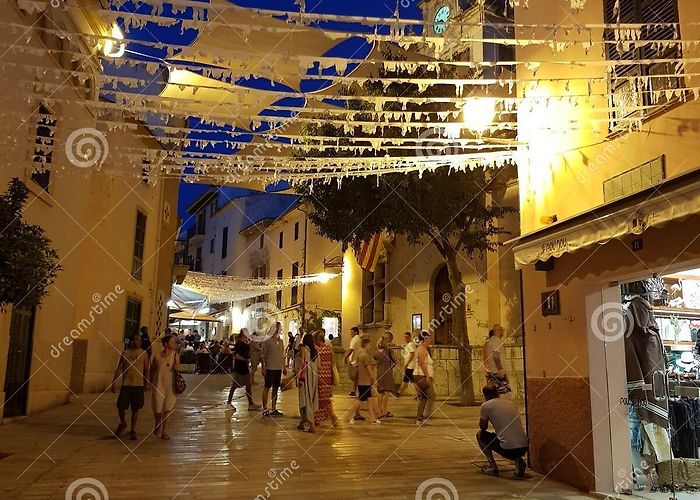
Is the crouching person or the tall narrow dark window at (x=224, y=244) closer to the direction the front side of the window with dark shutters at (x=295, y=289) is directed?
the crouching person

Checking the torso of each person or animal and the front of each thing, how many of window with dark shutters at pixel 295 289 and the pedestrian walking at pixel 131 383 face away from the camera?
0

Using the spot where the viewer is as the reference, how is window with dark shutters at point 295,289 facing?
facing the viewer and to the left of the viewer

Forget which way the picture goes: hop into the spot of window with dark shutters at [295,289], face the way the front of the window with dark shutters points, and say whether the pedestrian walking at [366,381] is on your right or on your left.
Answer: on your left

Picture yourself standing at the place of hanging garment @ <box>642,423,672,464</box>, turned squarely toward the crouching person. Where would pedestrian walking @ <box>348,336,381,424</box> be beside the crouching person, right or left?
right

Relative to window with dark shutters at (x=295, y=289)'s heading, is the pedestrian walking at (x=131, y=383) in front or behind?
in front

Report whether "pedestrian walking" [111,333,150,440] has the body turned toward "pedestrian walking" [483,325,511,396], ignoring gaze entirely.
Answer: no

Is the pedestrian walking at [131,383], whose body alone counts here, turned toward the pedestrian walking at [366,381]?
no

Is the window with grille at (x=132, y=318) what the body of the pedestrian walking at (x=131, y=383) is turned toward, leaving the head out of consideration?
no

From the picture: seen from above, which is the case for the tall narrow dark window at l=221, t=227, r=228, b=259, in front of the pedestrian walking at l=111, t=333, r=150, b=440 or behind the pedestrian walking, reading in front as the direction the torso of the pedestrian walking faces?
behind

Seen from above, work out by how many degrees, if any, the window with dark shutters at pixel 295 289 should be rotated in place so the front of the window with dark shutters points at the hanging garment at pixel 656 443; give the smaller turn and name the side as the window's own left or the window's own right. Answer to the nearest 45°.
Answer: approximately 45° to the window's own left

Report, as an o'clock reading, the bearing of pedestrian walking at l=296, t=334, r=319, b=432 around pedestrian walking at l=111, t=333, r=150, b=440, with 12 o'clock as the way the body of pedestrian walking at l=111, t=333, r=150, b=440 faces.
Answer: pedestrian walking at l=296, t=334, r=319, b=432 is roughly at 9 o'clock from pedestrian walking at l=111, t=333, r=150, b=440.

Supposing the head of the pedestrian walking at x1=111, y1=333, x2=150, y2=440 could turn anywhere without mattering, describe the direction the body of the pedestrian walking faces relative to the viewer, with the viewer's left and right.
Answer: facing the viewer

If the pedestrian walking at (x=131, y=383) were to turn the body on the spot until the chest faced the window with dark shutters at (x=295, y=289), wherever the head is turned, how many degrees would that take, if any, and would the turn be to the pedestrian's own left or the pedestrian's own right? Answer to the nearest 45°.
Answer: approximately 180°
